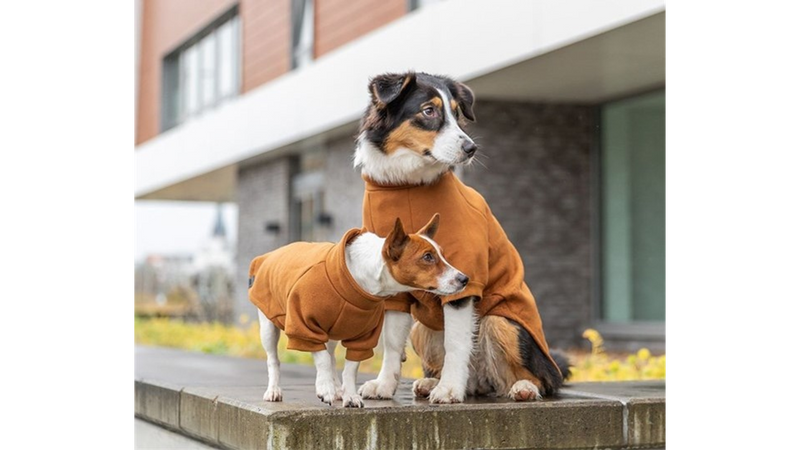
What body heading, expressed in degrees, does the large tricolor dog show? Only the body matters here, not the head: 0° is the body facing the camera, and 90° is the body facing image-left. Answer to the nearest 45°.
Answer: approximately 45°

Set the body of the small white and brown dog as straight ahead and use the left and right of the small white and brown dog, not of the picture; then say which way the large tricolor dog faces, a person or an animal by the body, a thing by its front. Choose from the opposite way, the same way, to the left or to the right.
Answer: to the right

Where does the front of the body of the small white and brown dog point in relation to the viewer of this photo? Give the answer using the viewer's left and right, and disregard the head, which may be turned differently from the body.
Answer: facing the viewer and to the right of the viewer

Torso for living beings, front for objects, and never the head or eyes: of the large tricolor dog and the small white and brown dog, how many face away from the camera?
0
